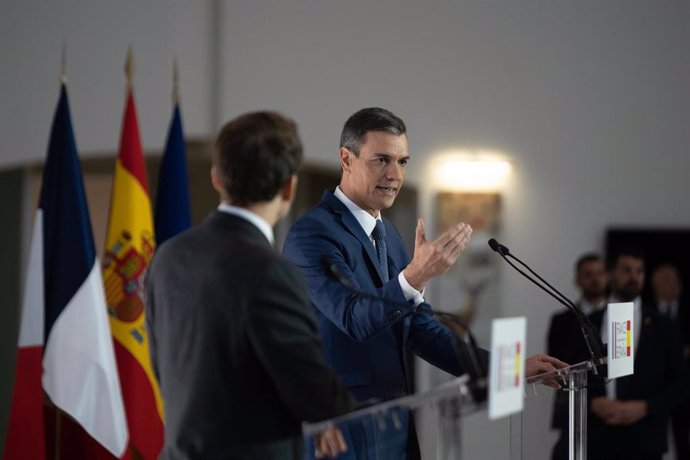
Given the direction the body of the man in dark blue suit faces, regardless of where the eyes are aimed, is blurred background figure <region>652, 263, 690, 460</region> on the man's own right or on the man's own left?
on the man's own left

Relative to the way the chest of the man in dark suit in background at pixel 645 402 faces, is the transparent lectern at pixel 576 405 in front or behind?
in front

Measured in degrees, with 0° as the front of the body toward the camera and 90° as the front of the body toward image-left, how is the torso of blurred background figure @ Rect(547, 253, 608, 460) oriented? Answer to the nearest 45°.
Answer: approximately 0°

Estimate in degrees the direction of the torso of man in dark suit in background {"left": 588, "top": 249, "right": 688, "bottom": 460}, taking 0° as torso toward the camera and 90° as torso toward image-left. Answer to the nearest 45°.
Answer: approximately 45°

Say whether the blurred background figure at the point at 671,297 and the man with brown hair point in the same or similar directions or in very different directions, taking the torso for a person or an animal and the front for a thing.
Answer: very different directions

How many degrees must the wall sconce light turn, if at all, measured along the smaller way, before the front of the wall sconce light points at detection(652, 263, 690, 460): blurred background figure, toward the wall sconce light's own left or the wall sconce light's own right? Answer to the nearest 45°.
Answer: approximately 90° to the wall sconce light's own left

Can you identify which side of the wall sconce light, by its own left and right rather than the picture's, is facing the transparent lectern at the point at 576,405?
front

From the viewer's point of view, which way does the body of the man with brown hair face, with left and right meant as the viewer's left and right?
facing away from the viewer and to the right of the viewer

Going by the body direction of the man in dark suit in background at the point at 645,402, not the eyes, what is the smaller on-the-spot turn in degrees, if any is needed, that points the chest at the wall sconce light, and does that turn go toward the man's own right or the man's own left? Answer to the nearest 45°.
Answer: approximately 90° to the man's own right

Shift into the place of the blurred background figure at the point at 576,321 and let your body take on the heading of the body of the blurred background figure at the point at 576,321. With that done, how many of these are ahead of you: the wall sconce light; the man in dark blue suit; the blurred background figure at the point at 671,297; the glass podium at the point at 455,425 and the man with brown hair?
3

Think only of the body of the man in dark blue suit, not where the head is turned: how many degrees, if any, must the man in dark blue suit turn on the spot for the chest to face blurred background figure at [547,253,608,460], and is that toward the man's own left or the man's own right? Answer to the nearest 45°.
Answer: approximately 135° to the man's own left

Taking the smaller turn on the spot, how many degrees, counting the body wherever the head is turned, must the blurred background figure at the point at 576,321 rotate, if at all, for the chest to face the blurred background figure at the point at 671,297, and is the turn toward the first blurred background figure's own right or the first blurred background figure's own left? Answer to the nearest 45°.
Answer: approximately 135° to the first blurred background figure's own left

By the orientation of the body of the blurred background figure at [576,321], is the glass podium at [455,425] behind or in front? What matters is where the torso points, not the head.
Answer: in front

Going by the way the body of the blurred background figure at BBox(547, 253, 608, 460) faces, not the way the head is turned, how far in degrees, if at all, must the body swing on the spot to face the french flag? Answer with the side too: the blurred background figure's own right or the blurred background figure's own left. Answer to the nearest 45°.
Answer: approximately 45° to the blurred background figure's own right

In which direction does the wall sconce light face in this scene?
toward the camera
